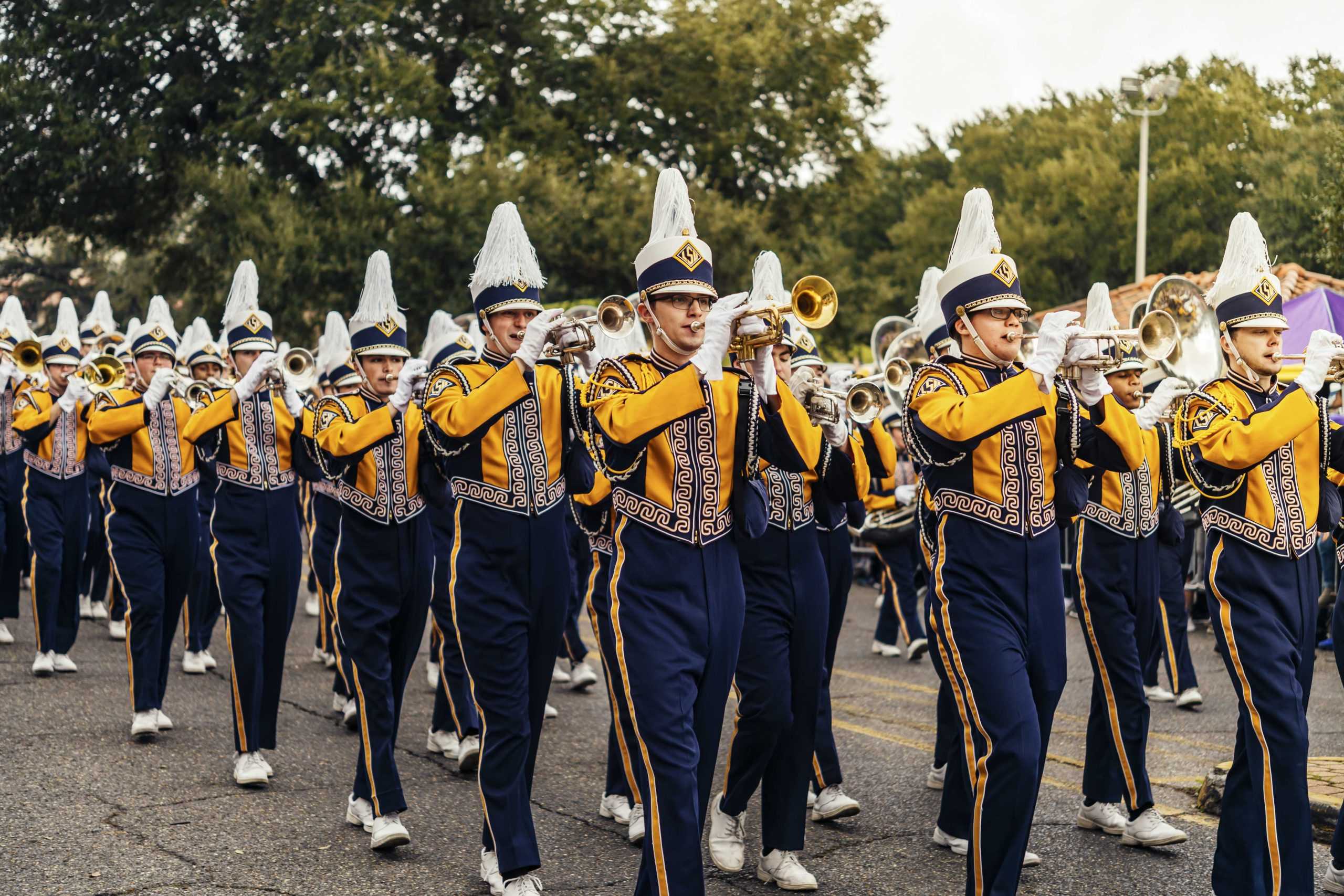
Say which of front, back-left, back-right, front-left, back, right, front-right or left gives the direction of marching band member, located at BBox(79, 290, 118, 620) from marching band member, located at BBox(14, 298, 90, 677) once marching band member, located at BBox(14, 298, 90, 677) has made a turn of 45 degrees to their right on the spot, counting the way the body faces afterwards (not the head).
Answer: back
